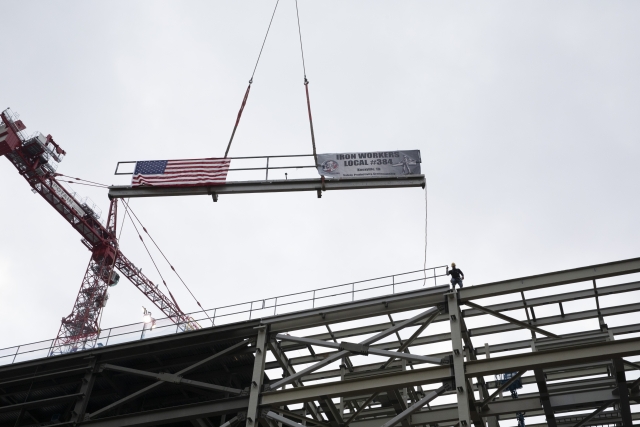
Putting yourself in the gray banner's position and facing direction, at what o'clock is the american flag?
The american flag is roughly at 3 o'clock from the gray banner.

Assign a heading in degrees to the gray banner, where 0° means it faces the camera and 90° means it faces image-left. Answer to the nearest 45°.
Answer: approximately 0°
